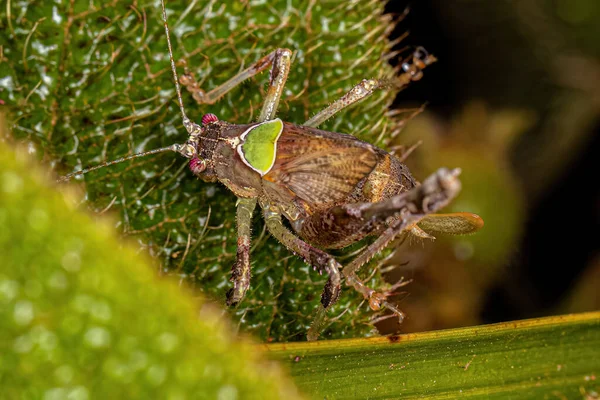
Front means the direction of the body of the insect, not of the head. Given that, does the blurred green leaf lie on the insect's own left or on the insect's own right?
on the insect's own left

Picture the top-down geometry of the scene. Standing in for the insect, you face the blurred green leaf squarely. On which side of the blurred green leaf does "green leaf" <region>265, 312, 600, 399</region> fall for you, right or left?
left

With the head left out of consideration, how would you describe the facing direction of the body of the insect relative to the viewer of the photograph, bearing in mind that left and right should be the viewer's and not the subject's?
facing to the left of the viewer

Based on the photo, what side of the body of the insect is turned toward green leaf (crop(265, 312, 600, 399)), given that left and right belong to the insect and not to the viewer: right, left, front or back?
back

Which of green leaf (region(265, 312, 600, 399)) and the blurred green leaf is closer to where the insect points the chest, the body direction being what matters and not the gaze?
the blurred green leaf
